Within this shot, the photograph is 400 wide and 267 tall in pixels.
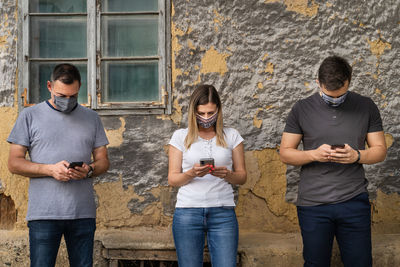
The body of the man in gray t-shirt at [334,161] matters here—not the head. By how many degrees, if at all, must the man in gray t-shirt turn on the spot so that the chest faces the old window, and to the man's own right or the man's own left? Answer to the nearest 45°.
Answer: approximately 90° to the man's own right

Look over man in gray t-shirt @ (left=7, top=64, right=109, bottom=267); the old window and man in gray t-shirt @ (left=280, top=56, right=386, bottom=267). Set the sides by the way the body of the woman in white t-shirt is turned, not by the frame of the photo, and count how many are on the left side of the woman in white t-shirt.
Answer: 1

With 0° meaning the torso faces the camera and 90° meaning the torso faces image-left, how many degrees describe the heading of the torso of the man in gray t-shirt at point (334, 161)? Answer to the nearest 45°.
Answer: approximately 0°

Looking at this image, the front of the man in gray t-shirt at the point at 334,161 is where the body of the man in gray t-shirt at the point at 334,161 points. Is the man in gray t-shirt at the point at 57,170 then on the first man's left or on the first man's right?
on the first man's right

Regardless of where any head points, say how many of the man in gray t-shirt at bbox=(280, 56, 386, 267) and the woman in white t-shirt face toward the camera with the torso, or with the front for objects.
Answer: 2

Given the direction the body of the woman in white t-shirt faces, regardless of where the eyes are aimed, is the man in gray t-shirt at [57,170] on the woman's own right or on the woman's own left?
on the woman's own right

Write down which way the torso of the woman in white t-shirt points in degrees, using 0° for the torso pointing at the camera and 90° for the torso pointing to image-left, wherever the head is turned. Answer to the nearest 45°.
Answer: approximately 0°

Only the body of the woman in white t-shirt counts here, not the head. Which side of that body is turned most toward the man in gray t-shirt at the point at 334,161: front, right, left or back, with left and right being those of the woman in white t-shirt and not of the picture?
left
